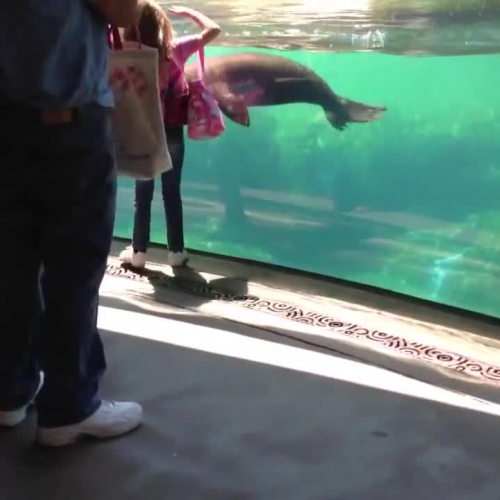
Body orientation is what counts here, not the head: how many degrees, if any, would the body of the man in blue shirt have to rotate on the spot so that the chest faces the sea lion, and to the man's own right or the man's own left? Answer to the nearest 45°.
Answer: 0° — they already face it

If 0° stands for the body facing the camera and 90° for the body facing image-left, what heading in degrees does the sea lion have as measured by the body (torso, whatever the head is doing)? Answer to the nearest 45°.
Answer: approximately 90°

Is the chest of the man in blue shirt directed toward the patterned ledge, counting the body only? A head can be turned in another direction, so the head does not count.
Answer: yes

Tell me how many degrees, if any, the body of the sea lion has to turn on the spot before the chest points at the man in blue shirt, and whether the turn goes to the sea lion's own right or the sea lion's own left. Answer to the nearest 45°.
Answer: approximately 90° to the sea lion's own left

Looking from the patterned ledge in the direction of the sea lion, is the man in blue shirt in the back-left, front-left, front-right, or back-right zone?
back-left

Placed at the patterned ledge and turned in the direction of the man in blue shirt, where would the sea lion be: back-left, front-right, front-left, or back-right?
back-right

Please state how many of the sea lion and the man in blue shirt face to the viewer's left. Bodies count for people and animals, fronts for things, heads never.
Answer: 1

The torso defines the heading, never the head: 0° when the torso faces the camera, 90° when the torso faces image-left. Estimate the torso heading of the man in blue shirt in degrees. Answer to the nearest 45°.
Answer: approximately 225°

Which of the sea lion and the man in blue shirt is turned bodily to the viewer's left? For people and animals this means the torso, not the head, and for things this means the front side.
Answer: the sea lion

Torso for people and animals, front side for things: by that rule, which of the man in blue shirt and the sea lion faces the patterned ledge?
the man in blue shirt

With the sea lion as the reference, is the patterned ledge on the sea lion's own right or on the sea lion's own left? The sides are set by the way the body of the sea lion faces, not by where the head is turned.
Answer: on the sea lion's own left
